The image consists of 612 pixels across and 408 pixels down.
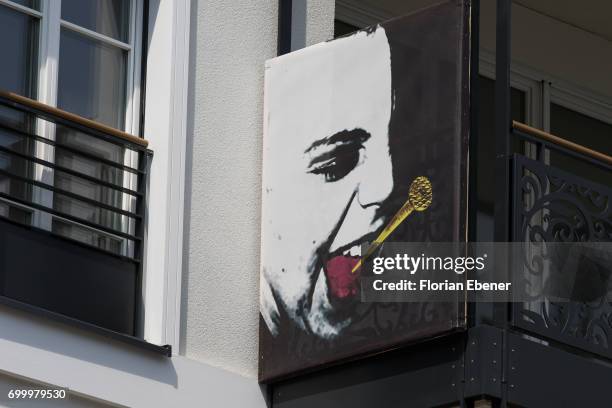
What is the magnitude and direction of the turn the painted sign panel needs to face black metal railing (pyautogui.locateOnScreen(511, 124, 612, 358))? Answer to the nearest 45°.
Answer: approximately 135° to its left

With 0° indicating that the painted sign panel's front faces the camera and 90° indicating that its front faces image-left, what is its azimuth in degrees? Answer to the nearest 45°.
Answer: approximately 45°
